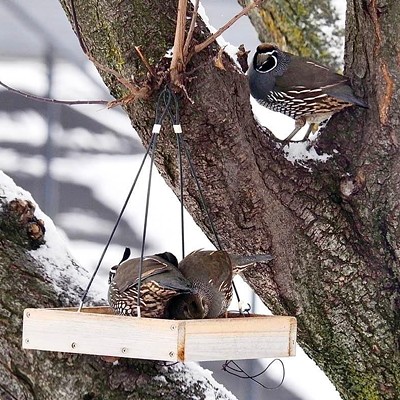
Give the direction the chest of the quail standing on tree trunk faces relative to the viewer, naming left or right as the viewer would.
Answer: facing to the left of the viewer
